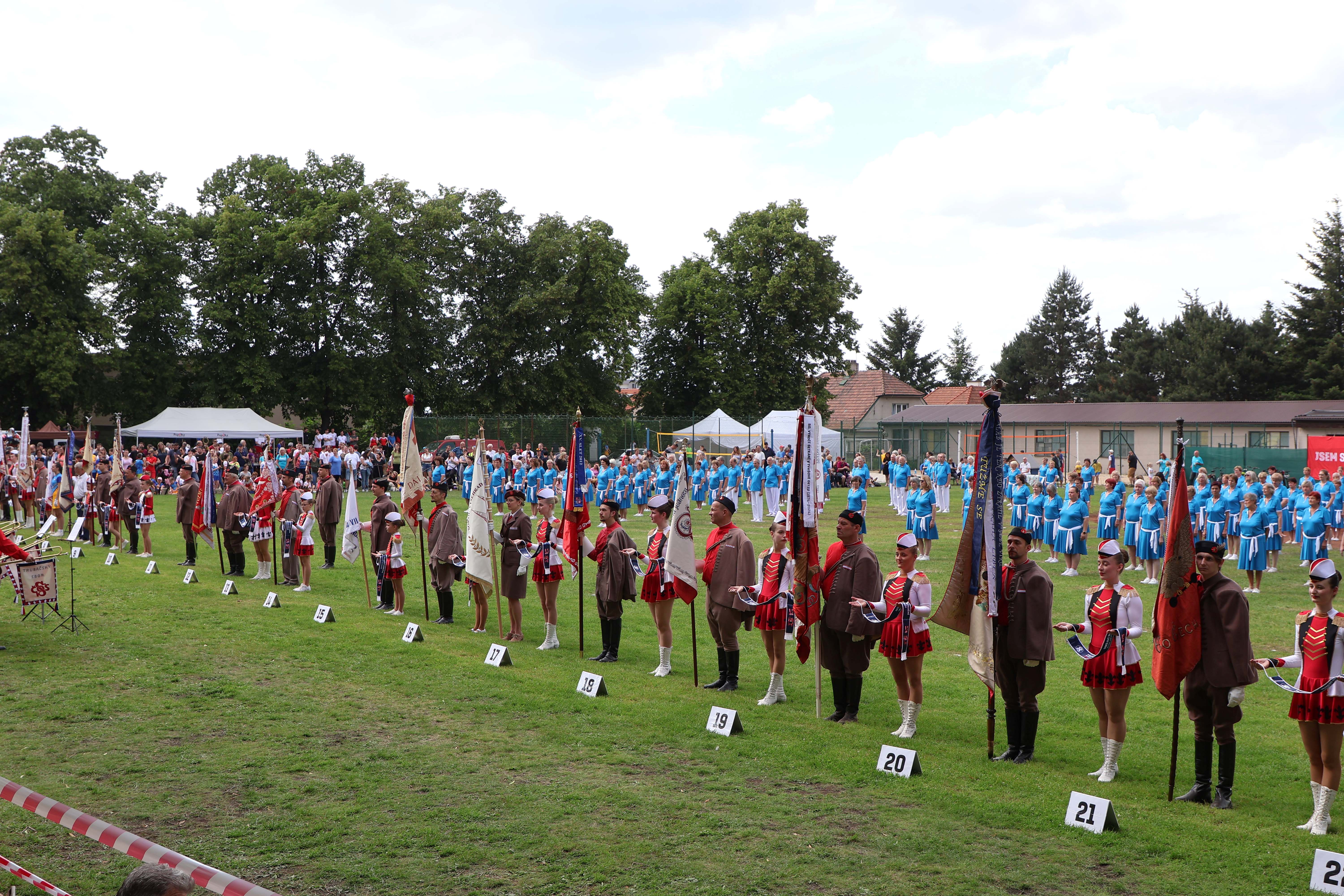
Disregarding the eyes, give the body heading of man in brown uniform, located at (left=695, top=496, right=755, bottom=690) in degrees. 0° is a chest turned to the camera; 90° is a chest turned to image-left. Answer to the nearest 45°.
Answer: approximately 45°

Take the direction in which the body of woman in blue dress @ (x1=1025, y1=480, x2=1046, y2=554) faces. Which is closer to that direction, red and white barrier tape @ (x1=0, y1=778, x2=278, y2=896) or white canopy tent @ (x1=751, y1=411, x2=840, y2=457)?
the red and white barrier tape

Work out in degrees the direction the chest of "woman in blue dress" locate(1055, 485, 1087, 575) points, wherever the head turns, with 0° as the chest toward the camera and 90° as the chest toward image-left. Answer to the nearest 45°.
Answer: approximately 45°

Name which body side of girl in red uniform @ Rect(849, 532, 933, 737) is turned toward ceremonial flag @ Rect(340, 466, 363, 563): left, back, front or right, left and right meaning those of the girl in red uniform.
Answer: right

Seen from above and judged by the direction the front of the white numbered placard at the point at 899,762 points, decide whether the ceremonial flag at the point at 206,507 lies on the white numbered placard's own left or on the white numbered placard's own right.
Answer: on the white numbered placard's own right

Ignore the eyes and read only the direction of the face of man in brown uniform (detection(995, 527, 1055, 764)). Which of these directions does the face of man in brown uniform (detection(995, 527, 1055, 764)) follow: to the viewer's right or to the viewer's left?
to the viewer's left

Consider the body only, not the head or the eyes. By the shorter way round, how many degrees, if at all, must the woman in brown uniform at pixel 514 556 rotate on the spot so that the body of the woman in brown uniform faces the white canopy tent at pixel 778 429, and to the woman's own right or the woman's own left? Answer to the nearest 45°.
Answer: approximately 135° to the woman's own right

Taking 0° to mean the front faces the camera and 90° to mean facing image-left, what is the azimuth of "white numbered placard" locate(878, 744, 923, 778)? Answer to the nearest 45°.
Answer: approximately 45°

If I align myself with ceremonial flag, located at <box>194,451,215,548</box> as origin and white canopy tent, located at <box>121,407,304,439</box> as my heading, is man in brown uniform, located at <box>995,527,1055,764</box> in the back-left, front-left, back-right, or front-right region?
back-right
